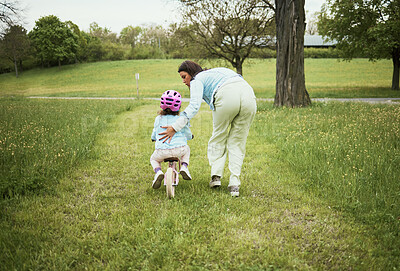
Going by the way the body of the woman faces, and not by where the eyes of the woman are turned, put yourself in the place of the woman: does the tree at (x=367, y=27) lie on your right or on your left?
on your right

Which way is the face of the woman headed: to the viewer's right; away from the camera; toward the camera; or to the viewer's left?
to the viewer's left

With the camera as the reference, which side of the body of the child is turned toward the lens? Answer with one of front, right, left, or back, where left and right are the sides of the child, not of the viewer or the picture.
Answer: back

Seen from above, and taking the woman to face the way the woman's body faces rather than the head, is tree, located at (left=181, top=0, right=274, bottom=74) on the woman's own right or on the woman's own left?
on the woman's own right

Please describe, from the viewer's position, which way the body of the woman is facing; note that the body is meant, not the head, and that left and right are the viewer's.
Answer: facing away from the viewer and to the left of the viewer

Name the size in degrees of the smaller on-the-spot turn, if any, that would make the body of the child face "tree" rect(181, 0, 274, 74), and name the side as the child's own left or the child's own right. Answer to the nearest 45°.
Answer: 0° — they already face it

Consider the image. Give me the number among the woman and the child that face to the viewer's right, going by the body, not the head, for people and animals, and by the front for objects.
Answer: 0

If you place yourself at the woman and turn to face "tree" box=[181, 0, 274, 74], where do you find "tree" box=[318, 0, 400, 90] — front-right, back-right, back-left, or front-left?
front-right

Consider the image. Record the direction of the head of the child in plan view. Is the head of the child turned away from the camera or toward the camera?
away from the camera
